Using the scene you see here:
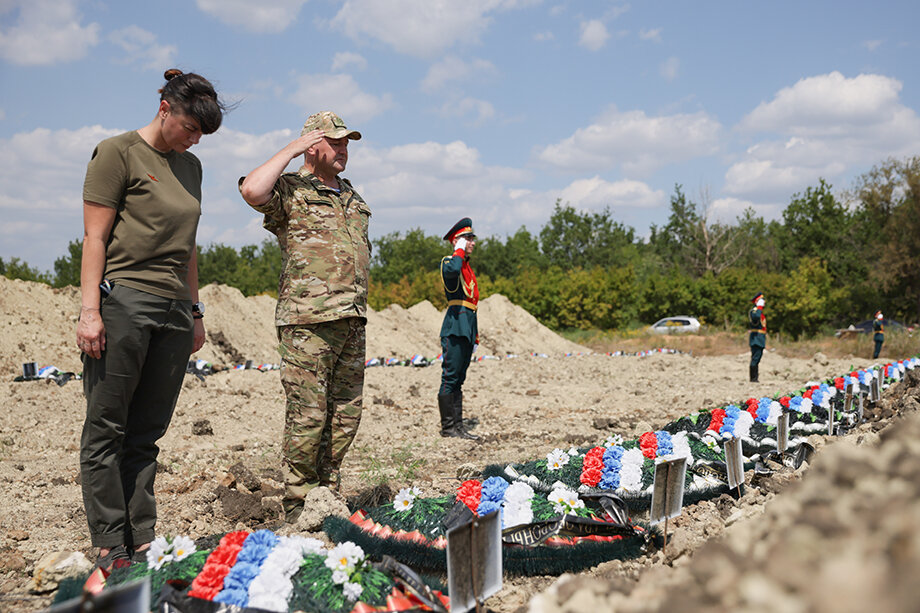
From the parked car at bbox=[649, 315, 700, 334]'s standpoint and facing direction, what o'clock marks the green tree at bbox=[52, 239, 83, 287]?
The green tree is roughly at 12 o'clock from the parked car.

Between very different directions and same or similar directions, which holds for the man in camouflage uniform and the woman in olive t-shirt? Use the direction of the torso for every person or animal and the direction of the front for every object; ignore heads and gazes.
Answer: same or similar directions

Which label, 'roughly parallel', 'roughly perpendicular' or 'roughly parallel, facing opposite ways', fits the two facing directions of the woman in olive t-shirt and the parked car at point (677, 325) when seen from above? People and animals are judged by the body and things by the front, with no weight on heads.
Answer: roughly parallel, facing opposite ways

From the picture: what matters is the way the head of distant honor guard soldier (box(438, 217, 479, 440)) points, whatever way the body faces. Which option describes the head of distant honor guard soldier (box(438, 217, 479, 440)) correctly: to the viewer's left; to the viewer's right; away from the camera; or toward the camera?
to the viewer's right

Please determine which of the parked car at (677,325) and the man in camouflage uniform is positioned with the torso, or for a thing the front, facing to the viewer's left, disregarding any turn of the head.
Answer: the parked car

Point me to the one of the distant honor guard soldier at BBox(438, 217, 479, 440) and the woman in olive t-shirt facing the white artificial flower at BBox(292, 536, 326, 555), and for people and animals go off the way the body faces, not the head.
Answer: the woman in olive t-shirt

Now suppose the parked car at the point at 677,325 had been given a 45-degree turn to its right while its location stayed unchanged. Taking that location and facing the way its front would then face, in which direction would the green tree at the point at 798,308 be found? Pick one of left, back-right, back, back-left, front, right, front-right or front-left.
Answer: back-right

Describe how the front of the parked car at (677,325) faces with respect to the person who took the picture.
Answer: facing to the left of the viewer

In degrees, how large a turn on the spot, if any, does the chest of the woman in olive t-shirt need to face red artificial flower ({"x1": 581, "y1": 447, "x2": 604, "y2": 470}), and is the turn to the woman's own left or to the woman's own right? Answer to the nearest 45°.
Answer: approximately 45° to the woman's own left

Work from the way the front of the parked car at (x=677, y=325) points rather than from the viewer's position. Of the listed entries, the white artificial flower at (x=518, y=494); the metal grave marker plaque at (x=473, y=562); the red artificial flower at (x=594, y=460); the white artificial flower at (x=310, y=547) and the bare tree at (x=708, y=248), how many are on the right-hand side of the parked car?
1

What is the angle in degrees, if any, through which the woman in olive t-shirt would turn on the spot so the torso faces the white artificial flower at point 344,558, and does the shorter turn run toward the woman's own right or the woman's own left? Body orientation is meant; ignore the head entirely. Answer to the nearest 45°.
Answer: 0° — they already face it

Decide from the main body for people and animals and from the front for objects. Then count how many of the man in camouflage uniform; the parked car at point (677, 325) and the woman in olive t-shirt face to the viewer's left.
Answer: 1

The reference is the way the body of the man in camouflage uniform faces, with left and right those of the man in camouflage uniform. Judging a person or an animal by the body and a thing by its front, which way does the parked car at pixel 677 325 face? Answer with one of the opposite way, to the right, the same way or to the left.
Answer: the opposite way
